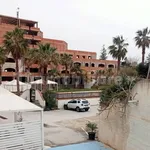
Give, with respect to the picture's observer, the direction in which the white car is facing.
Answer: facing away from the viewer and to the left of the viewer

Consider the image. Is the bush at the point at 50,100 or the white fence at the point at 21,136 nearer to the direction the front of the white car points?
the bush

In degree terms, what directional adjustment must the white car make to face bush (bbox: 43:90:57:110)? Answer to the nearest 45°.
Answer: approximately 45° to its left

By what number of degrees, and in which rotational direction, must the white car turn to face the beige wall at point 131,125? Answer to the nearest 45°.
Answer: approximately 135° to its left
